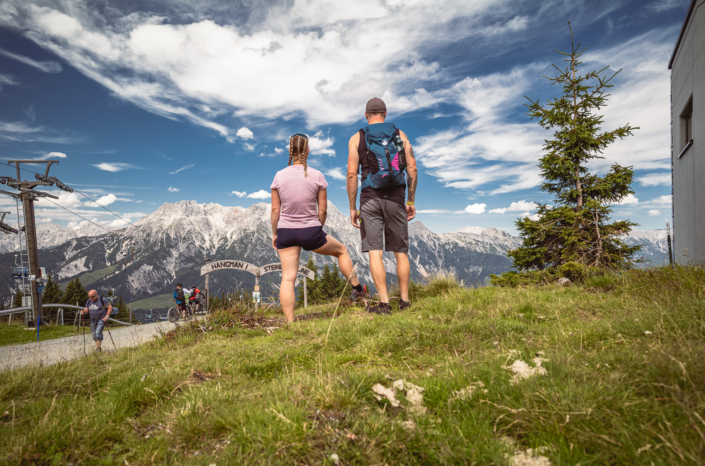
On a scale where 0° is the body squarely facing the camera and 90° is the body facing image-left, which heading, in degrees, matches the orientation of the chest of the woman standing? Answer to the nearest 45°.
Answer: approximately 180°

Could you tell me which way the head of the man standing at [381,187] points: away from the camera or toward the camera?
away from the camera

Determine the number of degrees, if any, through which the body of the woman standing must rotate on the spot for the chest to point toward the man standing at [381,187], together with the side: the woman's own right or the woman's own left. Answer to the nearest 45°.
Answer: approximately 90° to the woman's own right

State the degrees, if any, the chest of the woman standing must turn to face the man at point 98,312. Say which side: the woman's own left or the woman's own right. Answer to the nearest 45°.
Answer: approximately 45° to the woman's own left
